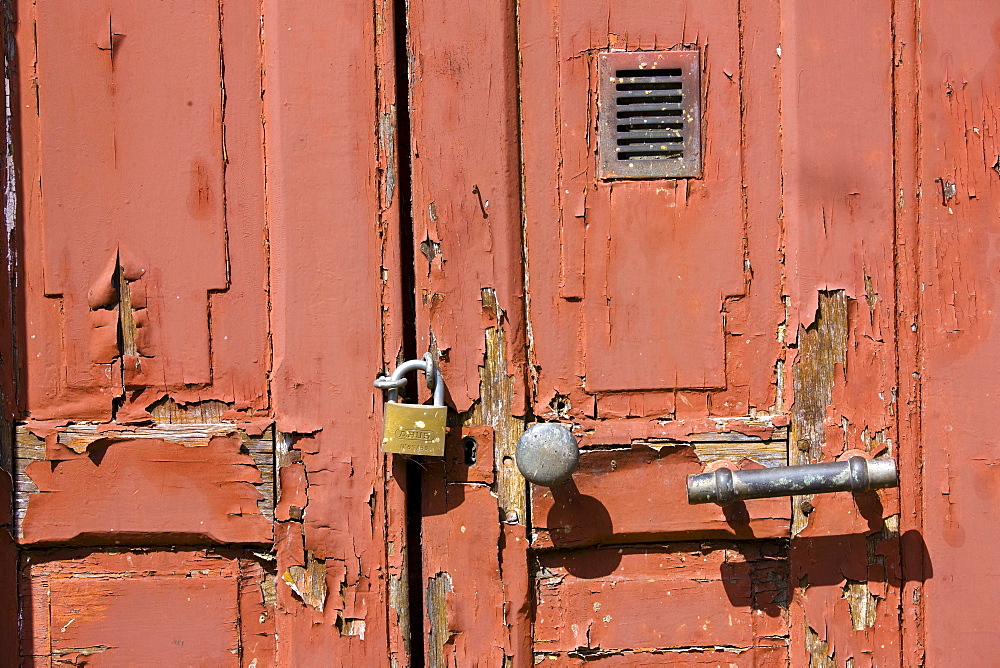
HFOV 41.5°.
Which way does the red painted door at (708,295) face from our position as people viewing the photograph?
facing the viewer
